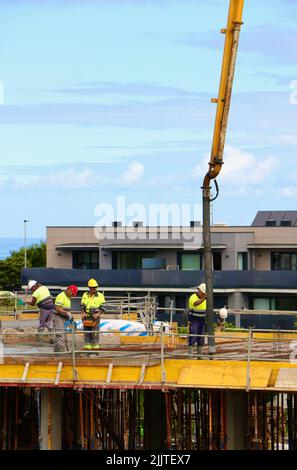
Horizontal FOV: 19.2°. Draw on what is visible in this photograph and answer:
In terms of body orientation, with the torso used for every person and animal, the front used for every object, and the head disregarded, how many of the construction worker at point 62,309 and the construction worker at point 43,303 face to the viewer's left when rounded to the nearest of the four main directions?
1

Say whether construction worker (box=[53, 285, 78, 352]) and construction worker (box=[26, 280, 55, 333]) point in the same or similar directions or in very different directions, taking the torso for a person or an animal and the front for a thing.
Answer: very different directions
